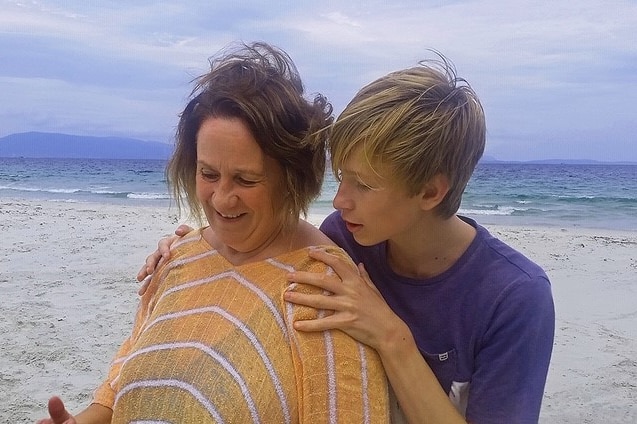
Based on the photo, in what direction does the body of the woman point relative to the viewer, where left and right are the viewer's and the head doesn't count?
facing the viewer and to the left of the viewer

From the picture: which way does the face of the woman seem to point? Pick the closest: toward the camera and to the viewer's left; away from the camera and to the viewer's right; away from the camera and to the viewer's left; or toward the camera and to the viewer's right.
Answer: toward the camera and to the viewer's left
